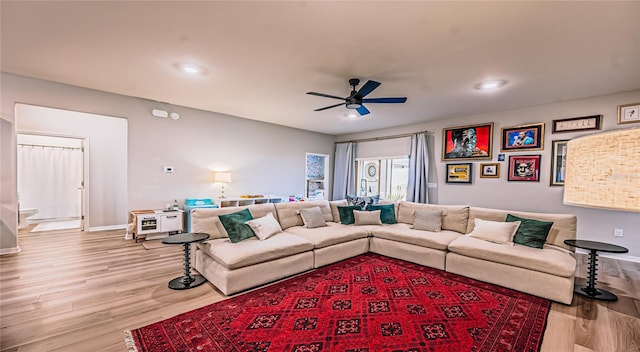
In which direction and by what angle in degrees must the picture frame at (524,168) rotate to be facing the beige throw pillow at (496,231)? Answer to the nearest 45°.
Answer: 0° — it already faces it

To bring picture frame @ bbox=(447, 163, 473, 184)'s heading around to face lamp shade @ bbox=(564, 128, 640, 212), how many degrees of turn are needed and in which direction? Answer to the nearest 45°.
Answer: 0° — it already faces it

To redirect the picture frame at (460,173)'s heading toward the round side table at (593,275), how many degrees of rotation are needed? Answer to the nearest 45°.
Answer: approximately 45° to its left

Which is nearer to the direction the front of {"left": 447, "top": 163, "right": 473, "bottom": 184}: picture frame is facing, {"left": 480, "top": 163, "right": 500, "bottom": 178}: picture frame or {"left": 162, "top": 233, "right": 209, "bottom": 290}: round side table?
the round side table

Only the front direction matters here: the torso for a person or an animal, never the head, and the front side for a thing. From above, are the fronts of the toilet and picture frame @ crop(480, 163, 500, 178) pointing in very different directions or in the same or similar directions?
very different directions

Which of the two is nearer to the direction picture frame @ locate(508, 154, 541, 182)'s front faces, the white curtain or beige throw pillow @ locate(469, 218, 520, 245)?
the beige throw pillow

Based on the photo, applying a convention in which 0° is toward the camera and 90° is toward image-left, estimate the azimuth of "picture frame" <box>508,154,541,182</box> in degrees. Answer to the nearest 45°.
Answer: approximately 0°

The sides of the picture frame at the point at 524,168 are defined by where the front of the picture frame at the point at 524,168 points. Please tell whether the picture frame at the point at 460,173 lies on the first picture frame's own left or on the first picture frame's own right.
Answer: on the first picture frame's own right
